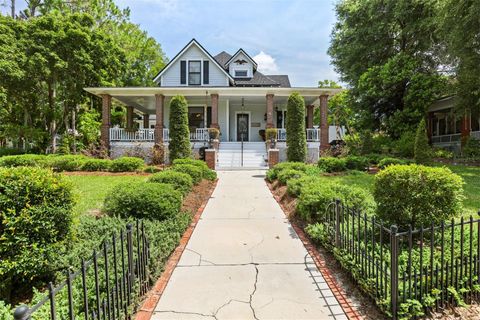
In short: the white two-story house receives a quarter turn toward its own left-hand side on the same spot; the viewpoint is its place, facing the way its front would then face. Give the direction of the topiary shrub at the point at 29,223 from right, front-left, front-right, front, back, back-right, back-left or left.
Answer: right

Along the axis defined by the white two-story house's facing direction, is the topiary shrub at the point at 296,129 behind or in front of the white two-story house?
in front

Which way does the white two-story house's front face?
toward the camera

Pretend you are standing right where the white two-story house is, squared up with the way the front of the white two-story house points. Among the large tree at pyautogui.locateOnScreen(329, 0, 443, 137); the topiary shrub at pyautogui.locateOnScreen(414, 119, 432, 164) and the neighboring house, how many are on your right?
0

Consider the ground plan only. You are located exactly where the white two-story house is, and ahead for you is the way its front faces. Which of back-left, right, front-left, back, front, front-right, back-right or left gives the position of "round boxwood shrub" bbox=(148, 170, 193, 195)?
front

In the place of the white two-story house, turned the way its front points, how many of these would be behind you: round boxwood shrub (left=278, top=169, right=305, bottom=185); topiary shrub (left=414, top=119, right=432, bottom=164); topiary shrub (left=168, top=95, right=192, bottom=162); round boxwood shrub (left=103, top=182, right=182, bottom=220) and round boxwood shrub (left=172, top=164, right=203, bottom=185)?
0

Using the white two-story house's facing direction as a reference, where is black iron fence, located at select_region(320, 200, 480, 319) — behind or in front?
in front

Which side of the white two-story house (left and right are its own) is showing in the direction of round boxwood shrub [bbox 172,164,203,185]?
front

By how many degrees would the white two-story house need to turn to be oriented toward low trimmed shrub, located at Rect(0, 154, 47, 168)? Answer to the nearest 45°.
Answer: approximately 45° to its right

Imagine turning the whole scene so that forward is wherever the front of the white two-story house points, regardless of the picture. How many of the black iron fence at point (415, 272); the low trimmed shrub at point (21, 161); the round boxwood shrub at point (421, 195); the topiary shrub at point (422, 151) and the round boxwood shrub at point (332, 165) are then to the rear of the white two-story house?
0

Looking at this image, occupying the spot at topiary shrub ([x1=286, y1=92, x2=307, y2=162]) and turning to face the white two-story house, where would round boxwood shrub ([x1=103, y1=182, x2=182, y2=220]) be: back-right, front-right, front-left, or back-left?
back-left

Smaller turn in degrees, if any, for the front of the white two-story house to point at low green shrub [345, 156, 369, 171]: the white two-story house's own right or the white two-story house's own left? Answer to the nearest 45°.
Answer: approximately 45° to the white two-story house's own left

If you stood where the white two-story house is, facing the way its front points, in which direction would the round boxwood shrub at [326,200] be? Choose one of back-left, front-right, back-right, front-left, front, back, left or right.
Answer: front

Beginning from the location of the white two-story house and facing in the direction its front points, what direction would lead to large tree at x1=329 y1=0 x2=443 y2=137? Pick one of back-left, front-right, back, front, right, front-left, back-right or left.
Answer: left

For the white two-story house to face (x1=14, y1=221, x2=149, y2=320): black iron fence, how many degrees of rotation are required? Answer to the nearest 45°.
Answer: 0° — it already faces it

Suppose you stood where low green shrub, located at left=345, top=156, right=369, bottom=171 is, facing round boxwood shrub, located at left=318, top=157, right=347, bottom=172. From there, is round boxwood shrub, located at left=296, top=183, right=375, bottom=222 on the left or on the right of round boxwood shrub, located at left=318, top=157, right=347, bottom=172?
left
